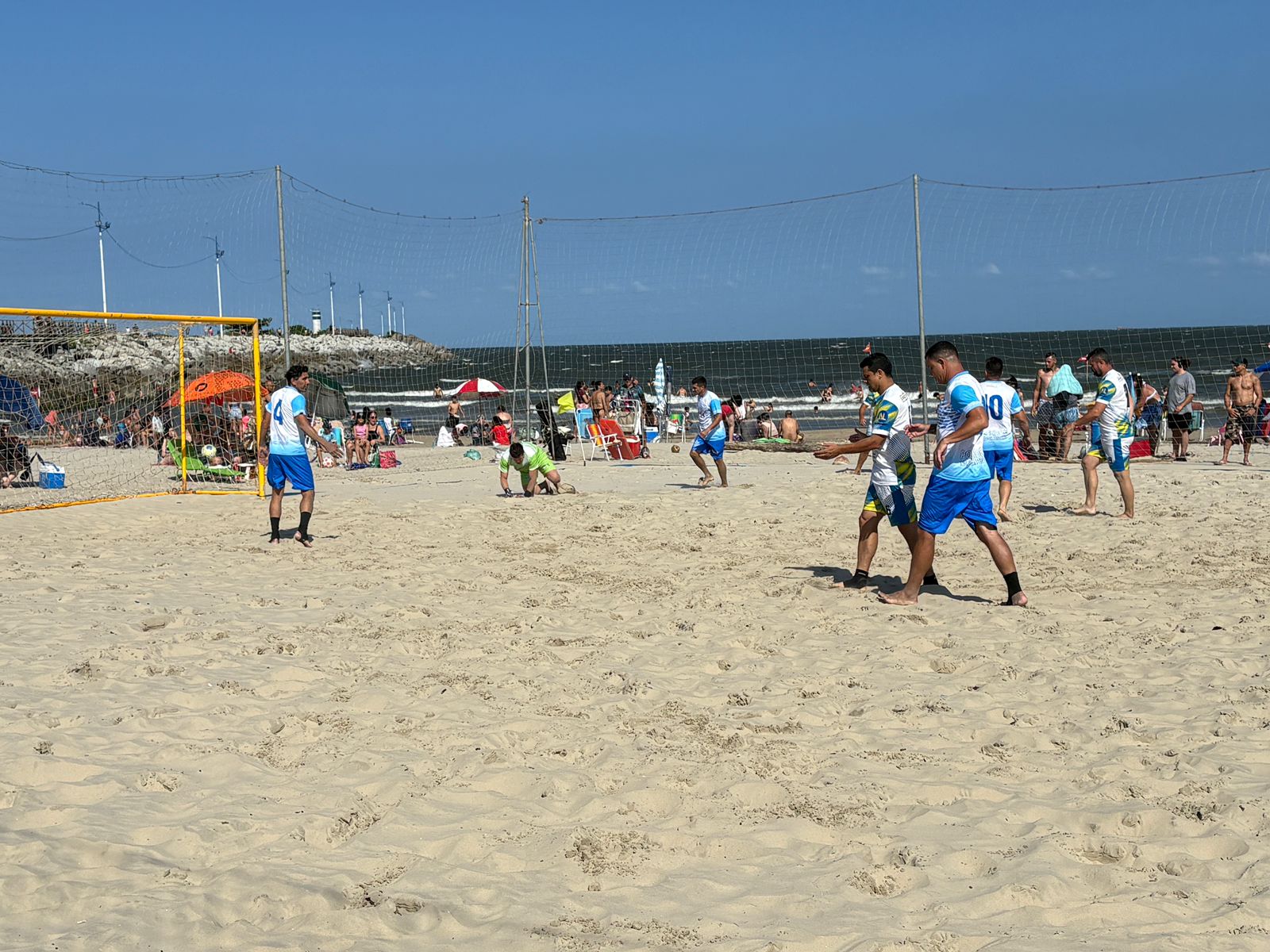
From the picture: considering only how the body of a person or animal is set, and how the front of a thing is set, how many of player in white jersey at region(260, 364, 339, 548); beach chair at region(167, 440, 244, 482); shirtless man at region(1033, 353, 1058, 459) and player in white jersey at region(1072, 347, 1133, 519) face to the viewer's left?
1

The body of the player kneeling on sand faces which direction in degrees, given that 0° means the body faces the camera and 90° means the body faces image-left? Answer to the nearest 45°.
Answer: approximately 45°

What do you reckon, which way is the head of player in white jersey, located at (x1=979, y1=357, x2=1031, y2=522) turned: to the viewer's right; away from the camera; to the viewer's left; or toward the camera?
away from the camera

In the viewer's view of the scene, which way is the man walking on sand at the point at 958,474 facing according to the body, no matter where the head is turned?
to the viewer's left

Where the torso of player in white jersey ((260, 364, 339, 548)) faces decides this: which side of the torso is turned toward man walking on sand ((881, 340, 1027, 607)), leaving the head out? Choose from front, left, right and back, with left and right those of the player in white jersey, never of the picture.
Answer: right

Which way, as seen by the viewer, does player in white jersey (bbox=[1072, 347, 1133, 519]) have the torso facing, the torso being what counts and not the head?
to the viewer's left

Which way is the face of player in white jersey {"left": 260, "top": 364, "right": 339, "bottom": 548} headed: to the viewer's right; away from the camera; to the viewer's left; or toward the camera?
to the viewer's right

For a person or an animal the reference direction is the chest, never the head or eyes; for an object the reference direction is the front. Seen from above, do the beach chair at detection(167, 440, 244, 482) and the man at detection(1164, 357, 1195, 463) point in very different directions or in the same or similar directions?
very different directions

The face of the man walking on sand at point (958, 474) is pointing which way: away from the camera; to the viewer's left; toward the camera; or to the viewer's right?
to the viewer's left

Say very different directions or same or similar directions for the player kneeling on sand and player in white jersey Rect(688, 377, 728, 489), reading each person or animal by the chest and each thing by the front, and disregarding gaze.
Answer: same or similar directions

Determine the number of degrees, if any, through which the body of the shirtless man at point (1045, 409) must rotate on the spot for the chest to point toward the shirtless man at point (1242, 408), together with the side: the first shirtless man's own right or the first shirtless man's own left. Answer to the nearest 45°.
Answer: approximately 45° to the first shirtless man's own left

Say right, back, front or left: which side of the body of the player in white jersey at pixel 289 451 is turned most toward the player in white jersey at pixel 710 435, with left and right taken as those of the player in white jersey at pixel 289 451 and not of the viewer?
front

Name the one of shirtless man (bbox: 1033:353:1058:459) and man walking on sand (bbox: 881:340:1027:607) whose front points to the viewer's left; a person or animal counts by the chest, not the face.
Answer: the man walking on sand

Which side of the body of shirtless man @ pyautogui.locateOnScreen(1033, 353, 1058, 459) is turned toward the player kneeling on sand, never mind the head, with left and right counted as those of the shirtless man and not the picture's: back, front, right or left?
right
